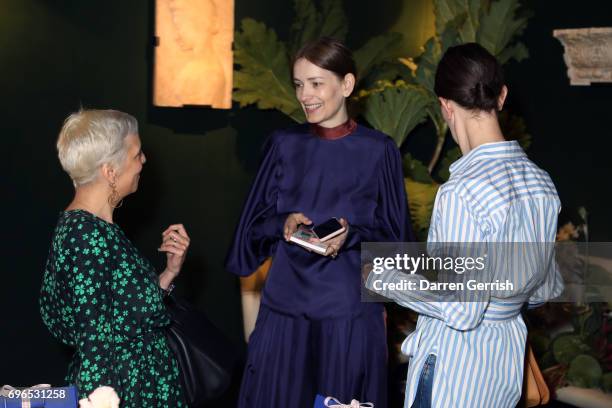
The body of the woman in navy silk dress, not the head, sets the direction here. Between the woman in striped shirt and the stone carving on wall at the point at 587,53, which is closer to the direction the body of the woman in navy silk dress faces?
the woman in striped shirt

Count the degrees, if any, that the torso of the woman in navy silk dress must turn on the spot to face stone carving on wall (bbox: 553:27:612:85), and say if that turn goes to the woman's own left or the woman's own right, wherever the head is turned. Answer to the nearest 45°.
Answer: approximately 135° to the woman's own left

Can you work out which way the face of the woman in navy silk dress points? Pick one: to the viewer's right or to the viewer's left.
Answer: to the viewer's left

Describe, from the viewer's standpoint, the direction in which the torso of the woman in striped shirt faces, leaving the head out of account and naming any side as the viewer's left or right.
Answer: facing away from the viewer and to the left of the viewer

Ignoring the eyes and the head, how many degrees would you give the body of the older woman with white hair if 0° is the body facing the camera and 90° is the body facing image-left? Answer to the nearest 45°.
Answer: approximately 225°

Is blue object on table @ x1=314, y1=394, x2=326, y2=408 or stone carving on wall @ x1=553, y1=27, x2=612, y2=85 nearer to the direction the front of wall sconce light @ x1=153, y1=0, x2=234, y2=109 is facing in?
the blue object on table

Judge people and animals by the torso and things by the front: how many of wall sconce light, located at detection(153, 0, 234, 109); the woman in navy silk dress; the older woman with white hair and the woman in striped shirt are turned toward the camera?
2

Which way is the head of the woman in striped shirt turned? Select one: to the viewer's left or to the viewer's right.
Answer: to the viewer's left

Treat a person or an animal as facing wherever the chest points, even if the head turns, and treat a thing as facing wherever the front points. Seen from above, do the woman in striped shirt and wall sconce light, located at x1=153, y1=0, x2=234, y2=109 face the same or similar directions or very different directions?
very different directions

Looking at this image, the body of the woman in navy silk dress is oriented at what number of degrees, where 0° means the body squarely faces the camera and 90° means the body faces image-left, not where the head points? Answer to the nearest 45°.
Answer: approximately 0°
